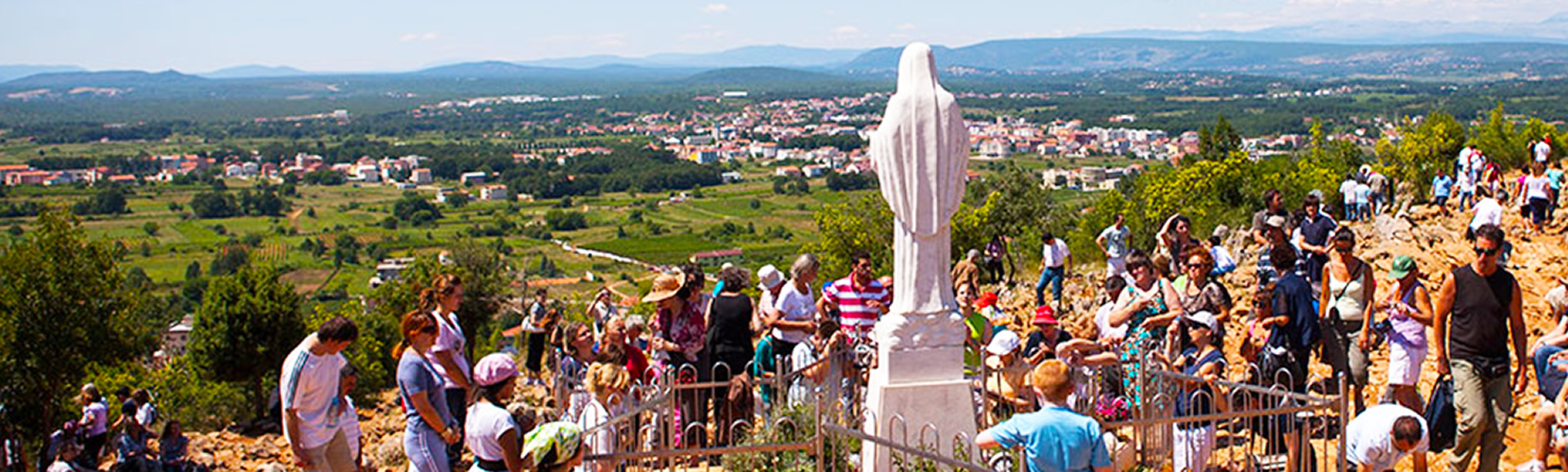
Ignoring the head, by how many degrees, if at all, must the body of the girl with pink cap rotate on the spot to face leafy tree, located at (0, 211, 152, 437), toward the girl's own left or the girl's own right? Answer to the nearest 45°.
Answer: approximately 90° to the girl's own left

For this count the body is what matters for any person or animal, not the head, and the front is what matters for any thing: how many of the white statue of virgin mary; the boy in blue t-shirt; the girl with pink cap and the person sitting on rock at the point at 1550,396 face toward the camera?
0

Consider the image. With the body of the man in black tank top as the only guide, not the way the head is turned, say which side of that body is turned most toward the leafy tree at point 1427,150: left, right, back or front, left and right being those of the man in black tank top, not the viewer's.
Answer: back

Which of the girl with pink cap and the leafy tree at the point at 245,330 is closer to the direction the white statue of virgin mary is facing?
the leafy tree

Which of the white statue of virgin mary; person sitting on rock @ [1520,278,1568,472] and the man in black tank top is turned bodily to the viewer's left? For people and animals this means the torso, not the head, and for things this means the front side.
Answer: the person sitting on rock

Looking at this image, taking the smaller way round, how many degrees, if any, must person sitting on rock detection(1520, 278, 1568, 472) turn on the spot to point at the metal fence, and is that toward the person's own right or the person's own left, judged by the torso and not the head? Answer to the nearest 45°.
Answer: approximately 45° to the person's own left

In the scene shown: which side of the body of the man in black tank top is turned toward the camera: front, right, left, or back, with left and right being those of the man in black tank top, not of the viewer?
front

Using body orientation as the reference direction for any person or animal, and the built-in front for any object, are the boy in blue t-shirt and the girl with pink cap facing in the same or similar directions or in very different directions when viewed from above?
same or similar directions

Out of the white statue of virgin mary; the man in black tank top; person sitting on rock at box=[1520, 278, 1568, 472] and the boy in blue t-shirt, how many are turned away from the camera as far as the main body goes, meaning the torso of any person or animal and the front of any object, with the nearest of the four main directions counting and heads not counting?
2

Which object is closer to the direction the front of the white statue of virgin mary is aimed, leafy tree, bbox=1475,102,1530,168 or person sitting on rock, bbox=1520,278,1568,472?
the leafy tree

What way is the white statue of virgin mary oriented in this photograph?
away from the camera

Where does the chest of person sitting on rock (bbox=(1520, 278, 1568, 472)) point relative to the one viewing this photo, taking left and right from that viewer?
facing to the left of the viewer

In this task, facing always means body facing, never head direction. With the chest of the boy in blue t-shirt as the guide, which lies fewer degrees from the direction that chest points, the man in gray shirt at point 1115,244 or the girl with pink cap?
the man in gray shirt

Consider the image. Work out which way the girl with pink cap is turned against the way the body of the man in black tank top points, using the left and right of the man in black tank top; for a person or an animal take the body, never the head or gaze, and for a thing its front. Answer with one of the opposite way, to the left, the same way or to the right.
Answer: the opposite way

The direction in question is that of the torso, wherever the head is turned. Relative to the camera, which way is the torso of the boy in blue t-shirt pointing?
away from the camera

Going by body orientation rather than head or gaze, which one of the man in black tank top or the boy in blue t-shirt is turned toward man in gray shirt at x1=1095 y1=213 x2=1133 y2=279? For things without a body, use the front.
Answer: the boy in blue t-shirt

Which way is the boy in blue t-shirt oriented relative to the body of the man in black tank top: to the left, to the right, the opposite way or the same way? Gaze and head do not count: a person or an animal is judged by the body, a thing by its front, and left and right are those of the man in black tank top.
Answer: the opposite way
